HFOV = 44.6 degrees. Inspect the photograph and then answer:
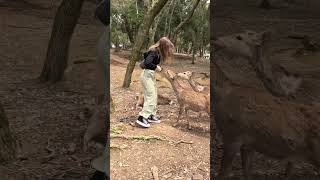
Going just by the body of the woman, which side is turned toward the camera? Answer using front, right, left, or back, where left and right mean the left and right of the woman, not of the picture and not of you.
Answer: right

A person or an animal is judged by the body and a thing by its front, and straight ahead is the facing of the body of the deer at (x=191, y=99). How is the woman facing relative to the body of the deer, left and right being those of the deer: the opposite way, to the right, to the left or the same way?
the opposite way

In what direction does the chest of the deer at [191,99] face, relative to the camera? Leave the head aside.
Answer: to the viewer's left
